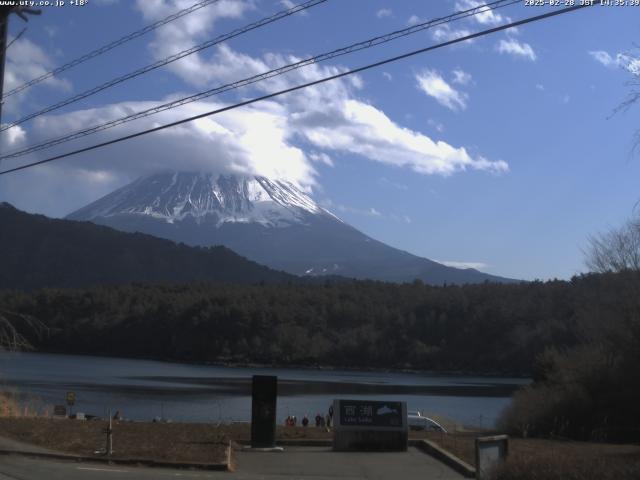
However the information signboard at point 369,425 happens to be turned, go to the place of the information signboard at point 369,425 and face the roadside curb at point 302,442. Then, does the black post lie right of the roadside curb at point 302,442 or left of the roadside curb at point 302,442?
left

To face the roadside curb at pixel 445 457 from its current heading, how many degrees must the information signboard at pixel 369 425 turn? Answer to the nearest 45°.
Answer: approximately 45° to its left

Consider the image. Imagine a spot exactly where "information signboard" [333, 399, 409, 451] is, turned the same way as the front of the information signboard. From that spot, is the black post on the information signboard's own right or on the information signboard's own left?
on the information signboard's own right

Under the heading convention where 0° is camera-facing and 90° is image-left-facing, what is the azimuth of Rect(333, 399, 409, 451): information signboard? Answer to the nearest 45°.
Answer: approximately 0°

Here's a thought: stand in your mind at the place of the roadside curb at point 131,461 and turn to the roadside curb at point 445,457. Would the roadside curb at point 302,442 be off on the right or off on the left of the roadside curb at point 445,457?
left

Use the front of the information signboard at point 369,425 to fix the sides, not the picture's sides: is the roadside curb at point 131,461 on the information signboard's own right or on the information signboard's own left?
on the information signboard's own right

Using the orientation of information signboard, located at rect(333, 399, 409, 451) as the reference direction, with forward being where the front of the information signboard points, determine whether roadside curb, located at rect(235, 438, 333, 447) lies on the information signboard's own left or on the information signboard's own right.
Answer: on the information signboard's own right

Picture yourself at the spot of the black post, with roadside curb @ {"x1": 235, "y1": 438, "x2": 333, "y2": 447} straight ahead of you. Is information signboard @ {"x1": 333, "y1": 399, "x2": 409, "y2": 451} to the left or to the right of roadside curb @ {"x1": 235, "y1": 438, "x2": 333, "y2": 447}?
right
